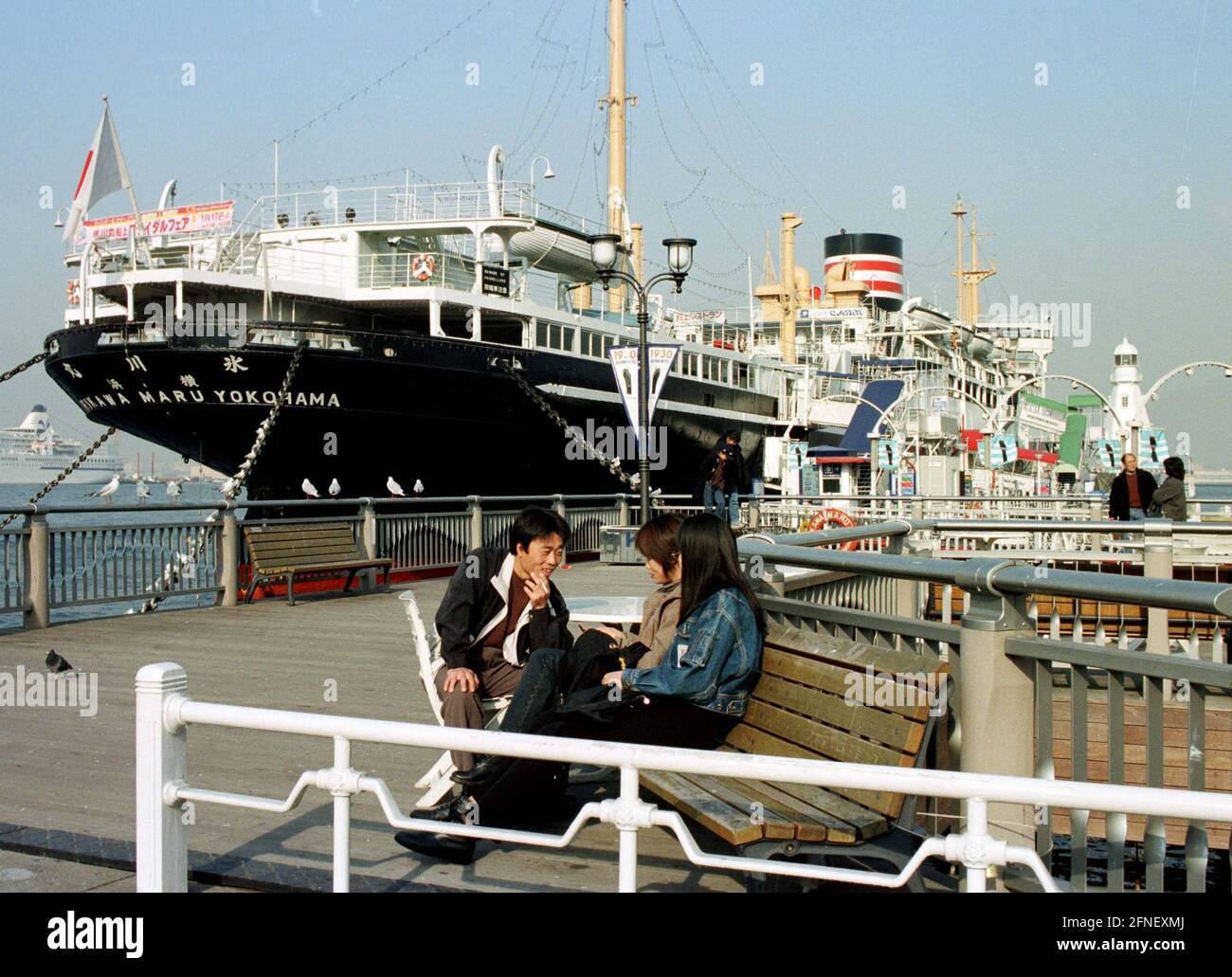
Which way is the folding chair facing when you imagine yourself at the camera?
facing to the right of the viewer

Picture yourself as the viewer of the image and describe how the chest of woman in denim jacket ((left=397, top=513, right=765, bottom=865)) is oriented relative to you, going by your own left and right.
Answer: facing to the left of the viewer

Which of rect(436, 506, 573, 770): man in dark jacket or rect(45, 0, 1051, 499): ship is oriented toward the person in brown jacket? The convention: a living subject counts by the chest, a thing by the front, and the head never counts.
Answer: the man in dark jacket

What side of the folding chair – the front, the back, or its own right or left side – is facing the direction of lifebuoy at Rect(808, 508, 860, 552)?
left

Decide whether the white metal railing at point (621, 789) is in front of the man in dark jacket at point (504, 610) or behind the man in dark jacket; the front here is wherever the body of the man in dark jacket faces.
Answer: in front

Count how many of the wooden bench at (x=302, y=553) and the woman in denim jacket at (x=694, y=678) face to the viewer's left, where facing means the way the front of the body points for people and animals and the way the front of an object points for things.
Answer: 1

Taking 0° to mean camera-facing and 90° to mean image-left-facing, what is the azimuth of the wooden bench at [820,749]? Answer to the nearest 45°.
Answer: approximately 45°

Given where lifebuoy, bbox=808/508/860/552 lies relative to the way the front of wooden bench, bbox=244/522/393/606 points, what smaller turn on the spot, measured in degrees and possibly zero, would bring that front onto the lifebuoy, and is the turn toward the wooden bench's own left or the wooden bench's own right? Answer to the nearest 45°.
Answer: approximately 90° to the wooden bench's own left

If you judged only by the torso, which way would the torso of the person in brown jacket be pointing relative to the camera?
to the viewer's left

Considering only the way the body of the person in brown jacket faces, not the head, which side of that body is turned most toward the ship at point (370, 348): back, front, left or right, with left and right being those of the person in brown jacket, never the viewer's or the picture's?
right

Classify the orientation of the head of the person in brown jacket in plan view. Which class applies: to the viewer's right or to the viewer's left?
to the viewer's left

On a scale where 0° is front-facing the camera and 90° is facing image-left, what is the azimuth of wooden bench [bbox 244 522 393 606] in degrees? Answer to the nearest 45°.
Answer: approximately 315°

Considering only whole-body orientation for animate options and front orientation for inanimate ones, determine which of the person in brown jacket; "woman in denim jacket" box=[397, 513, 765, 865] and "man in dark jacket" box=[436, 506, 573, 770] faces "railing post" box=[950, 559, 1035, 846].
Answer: the man in dark jacket
